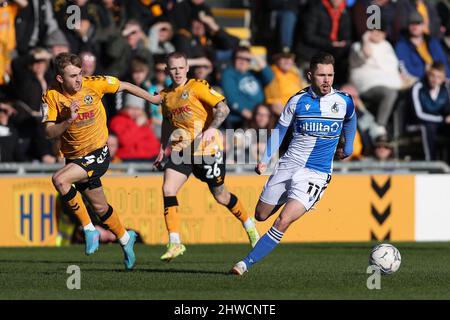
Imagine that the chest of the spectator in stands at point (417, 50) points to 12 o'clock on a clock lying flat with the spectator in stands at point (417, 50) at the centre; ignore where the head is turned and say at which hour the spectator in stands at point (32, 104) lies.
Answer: the spectator in stands at point (32, 104) is roughly at 2 o'clock from the spectator in stands at point (417, 50).

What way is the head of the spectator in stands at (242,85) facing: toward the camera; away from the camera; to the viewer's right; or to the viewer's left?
toward the camera

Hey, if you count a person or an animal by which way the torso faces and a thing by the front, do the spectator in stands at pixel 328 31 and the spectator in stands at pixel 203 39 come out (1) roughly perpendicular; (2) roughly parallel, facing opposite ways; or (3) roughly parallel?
roughly parallel

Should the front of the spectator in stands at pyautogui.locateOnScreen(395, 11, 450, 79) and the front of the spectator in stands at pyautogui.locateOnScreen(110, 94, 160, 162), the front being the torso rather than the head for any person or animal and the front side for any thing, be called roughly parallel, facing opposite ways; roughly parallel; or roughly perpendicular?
roughly parallel

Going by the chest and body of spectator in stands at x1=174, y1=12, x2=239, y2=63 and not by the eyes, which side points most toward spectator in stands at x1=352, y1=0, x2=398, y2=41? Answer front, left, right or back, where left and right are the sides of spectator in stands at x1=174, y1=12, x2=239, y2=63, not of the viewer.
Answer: left

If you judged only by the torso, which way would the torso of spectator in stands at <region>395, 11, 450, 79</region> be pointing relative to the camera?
toward the camera

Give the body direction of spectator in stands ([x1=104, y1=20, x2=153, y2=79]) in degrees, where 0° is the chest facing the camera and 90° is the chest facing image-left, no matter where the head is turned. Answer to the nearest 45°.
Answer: approximately 0°

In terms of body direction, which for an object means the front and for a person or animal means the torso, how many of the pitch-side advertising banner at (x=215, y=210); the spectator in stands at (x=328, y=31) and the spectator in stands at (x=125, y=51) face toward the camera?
3

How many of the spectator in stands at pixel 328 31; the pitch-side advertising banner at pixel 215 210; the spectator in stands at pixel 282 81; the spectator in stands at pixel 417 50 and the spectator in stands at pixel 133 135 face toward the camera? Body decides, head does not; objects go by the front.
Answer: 5

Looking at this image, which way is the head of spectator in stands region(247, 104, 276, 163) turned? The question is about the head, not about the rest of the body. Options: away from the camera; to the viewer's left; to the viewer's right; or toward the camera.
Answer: toward the camera

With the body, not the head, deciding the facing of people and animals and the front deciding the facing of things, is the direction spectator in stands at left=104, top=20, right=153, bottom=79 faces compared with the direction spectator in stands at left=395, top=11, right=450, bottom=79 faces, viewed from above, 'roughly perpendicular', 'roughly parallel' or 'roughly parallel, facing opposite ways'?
roughly parallel

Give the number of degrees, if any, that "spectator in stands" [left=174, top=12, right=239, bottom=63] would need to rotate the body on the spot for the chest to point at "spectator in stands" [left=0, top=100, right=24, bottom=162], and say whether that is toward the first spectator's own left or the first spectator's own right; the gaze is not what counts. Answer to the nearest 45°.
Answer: approximately 45° to the first spectator's own right

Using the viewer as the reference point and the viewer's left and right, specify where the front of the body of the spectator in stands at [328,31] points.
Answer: facing the viewer

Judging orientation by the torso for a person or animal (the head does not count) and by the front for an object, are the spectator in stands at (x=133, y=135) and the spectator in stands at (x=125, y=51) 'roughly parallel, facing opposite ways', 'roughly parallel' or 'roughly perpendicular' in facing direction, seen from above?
roughly parallel

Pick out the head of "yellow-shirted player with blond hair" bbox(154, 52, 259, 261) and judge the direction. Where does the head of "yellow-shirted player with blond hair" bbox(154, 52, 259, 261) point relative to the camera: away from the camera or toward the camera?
toward the camera

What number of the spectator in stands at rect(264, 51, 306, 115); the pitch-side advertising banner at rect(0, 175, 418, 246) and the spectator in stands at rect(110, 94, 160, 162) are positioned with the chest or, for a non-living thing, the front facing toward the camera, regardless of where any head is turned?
3

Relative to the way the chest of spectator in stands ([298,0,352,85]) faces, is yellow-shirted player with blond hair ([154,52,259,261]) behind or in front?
in front

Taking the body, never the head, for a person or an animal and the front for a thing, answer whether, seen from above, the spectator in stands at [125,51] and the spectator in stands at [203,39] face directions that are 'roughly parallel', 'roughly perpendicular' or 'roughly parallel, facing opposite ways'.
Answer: roughly parallel

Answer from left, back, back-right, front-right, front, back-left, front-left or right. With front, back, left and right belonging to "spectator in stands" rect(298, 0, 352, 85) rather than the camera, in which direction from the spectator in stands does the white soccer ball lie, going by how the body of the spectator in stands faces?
front

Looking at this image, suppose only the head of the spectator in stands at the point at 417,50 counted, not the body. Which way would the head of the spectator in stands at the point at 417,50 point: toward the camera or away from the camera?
toward the camera
